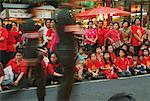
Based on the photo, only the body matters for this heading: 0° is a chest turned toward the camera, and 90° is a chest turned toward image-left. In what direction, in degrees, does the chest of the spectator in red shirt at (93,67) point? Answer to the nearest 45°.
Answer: approximately 0°

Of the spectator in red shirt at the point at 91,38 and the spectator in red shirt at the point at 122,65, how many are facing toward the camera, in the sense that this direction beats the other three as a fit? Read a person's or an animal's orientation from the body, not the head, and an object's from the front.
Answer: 2

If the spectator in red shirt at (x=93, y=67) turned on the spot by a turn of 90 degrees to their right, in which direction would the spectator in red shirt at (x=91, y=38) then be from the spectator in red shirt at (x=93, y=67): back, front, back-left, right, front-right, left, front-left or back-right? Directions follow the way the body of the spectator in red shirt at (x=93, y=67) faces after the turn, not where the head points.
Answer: right

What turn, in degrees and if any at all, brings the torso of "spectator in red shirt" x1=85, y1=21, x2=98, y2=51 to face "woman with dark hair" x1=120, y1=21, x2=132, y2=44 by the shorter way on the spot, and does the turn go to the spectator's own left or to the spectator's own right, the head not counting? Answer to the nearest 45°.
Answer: approximately 135° to the spectator's own left

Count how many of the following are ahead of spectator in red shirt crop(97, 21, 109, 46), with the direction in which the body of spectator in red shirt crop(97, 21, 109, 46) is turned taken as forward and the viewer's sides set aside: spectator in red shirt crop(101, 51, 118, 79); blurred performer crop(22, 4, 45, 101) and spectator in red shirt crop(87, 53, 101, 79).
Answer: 3

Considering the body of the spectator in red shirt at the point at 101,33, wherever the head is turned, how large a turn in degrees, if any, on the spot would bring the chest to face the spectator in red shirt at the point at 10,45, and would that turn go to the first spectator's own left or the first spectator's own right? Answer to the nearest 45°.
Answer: approximately 45° to the first spectator's own right
